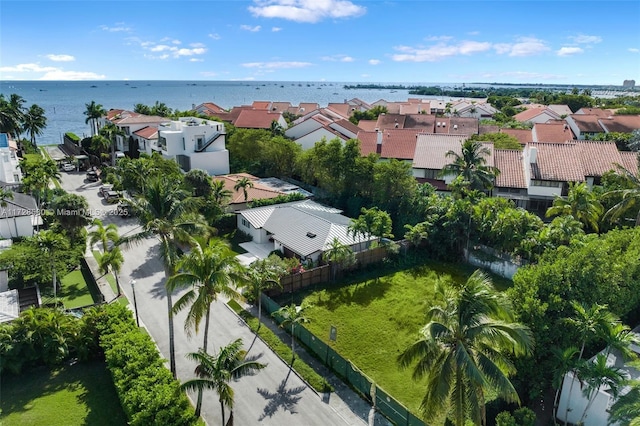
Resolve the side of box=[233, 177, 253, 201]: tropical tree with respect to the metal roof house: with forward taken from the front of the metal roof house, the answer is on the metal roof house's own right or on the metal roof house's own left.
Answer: on the metal roof house's own right

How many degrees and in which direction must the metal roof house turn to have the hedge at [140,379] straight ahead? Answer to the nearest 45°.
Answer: approximately 45° to its left

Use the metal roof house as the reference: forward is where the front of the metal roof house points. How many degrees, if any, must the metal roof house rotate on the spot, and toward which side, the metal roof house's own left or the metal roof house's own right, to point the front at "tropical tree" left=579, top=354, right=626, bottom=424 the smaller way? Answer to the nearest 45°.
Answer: approximately 90° to the metal roof house's own left

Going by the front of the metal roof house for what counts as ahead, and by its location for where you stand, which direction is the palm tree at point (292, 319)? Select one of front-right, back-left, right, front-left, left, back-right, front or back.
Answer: front-left

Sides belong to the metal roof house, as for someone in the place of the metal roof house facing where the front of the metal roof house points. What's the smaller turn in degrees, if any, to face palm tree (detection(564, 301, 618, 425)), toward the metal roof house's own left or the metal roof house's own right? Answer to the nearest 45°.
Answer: approximately 90° to the metal roof house's own left

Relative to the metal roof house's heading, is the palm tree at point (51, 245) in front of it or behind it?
in front

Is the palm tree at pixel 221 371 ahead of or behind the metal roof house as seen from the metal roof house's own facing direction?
ahead

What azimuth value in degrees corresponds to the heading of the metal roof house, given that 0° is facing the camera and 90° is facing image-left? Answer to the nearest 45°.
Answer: approximately 45°
